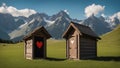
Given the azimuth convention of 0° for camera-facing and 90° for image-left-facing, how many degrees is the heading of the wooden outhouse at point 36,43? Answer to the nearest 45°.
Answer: approximately 315°

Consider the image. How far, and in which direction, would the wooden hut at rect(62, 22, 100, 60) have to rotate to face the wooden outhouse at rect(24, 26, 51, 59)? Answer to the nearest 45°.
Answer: approximately 45° to its right
